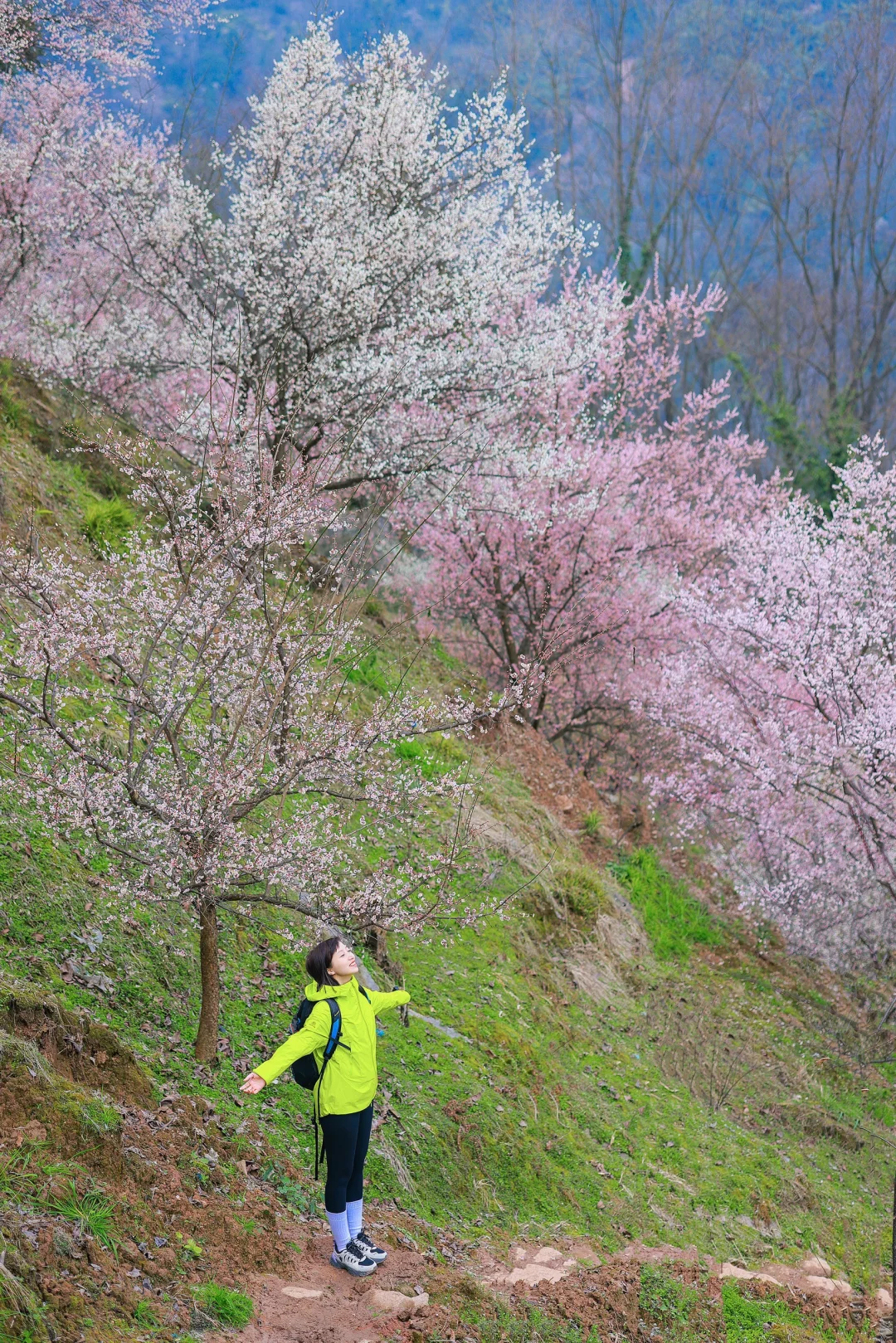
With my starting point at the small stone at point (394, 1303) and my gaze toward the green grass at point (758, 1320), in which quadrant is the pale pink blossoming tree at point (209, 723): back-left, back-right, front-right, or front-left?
back-left

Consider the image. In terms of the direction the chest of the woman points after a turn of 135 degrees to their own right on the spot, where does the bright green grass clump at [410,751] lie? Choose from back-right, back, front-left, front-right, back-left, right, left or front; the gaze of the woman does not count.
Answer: right

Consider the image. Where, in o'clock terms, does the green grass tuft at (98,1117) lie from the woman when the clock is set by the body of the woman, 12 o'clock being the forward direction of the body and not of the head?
The green grass tuft is roughly at 4 o'clock from the woman.

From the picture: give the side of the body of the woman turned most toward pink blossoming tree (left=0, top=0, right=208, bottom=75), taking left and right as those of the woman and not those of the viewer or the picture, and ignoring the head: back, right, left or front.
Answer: back

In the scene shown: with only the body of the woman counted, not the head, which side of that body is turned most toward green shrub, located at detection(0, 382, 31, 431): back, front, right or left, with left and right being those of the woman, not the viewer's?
back

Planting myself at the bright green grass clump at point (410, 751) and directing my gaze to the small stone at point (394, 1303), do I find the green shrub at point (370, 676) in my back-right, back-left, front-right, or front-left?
back-right

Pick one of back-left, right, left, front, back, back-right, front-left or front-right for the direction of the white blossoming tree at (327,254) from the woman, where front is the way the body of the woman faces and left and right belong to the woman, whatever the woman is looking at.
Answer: back-left

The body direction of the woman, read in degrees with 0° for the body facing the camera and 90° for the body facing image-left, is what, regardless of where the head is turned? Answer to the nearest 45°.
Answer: approximately 315°

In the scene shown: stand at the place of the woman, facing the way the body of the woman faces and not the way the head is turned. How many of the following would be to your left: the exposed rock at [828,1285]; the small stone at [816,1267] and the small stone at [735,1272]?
3
